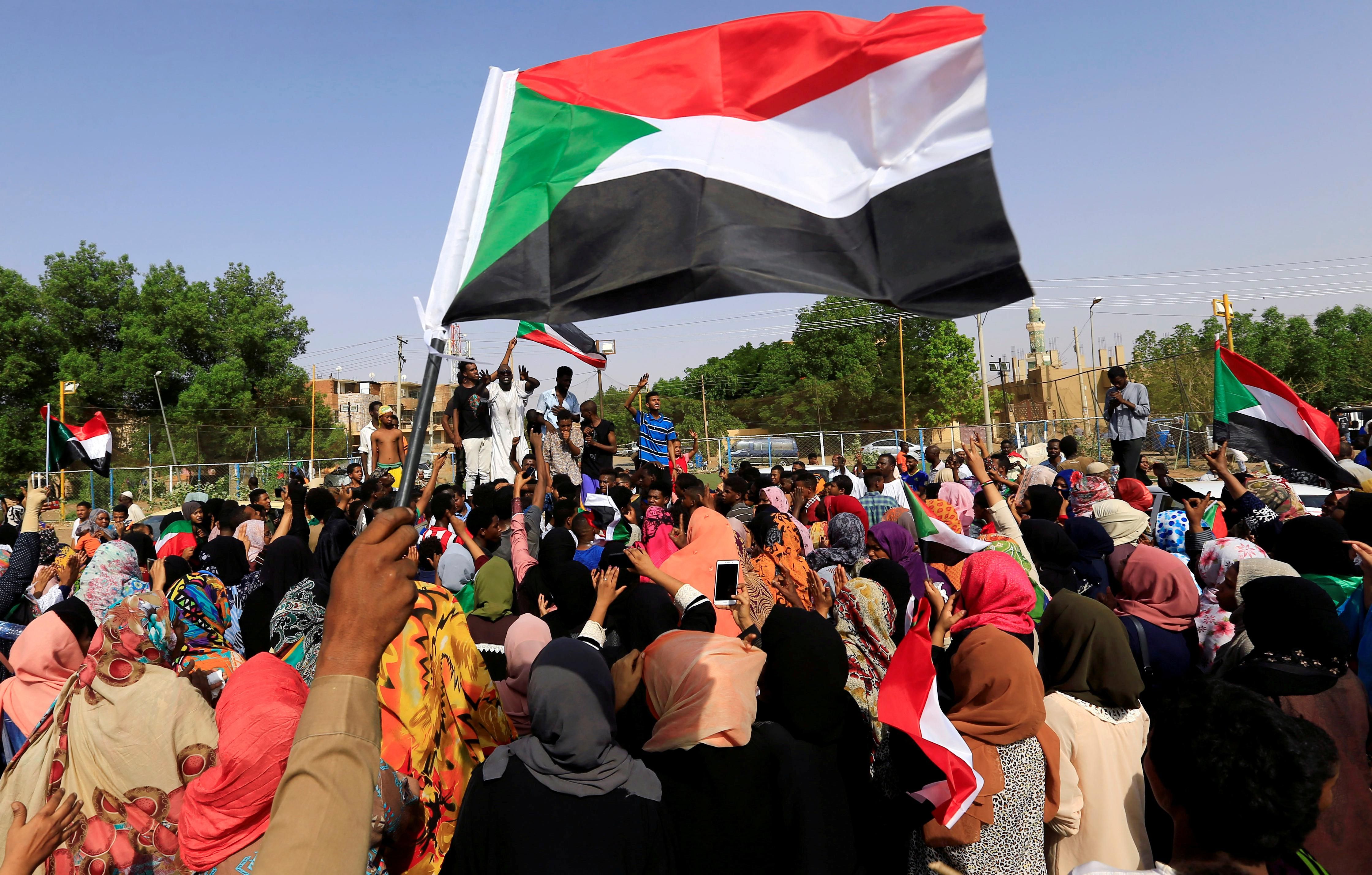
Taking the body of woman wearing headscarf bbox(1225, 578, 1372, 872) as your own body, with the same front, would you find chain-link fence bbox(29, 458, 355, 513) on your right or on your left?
on your left

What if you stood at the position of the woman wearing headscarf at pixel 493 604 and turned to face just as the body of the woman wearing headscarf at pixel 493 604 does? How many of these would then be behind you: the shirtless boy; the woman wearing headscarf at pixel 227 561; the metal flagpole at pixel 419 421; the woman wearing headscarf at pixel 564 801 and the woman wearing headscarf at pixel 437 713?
3

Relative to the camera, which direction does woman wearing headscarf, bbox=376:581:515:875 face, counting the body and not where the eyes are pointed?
away from the camera

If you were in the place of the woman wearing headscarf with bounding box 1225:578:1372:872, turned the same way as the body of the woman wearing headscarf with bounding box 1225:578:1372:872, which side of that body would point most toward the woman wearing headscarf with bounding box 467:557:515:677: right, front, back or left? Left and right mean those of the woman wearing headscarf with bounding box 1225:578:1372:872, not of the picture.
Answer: left

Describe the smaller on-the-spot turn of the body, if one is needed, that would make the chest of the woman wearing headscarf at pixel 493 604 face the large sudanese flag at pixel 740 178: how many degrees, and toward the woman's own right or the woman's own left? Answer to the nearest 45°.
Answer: approximately 135° to the woman's own right

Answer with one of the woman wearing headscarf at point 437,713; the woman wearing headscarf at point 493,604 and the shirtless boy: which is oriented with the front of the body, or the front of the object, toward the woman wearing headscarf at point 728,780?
the shirtless boy

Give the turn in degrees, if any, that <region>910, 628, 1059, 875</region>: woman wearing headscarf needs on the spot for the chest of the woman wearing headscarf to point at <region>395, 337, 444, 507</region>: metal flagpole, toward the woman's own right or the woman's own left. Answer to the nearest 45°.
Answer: approximately 90° to the woman's own left

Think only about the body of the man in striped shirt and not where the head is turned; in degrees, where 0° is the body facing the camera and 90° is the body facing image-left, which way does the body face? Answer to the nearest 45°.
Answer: approximately 0°

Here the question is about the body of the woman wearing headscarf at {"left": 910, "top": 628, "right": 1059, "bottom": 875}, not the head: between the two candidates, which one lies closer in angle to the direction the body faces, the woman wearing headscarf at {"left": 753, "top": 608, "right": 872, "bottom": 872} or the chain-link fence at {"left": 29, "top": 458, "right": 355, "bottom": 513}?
the chain-link fence

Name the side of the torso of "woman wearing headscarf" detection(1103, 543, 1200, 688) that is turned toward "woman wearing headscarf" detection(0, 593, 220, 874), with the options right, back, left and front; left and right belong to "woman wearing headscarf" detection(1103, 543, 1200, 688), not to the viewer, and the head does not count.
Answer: left

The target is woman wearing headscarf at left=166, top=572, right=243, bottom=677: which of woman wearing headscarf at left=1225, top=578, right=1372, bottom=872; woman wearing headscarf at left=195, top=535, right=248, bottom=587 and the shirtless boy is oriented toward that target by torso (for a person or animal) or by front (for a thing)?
the shirtless boy

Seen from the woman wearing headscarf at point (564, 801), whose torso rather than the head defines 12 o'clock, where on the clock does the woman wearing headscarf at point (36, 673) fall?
the woman wearing headscarf at point (36, 673) is roughly at 10 o'clock from the woman wearing headscarf at point (564, 801).

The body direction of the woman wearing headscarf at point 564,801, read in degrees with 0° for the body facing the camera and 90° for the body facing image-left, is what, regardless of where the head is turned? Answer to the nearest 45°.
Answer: approximately 180°

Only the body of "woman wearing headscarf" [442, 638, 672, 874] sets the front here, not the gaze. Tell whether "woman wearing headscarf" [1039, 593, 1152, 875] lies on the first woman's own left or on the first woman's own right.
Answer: on the first woman's own right

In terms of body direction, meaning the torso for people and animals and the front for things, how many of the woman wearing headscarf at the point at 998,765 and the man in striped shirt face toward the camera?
1

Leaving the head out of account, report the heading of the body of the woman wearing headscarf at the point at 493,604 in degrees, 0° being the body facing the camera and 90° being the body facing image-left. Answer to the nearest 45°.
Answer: approximately 180°

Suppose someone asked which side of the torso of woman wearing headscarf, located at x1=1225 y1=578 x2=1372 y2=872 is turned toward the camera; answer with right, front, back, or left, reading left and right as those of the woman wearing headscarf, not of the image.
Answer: back
